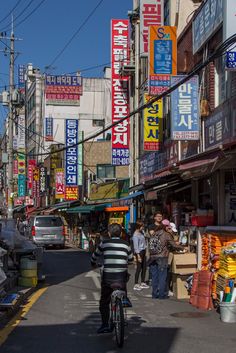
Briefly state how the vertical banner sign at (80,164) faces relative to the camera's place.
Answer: facing the viewer

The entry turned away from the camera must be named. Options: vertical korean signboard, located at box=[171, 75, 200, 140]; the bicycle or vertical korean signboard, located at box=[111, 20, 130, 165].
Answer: the bicycle

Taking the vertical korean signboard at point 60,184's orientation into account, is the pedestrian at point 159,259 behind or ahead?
ahead

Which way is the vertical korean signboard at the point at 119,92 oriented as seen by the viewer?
toward the camera

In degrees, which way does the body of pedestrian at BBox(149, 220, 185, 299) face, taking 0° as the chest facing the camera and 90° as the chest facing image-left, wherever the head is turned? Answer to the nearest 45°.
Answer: approximately 225°

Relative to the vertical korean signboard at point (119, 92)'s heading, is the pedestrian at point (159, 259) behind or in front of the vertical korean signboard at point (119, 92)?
in front

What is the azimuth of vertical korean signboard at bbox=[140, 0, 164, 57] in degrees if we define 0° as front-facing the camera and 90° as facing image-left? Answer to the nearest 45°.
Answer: approximately 0°

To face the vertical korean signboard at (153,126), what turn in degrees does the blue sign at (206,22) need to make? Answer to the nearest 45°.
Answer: approximately 135° to its right

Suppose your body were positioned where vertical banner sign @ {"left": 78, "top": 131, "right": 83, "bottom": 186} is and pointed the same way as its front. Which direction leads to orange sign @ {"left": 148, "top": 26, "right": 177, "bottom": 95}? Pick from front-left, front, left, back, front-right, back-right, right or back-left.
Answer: front

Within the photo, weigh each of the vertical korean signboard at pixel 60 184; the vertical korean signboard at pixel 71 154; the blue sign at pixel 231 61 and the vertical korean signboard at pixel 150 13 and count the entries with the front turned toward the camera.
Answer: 4
